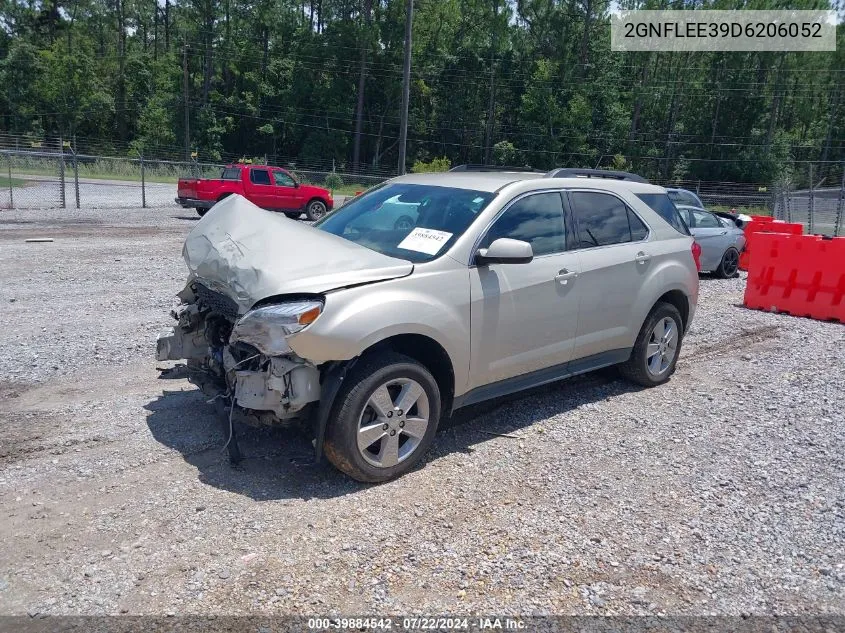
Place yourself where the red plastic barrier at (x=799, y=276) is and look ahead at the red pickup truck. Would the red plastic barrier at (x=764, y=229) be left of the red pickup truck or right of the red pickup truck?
right

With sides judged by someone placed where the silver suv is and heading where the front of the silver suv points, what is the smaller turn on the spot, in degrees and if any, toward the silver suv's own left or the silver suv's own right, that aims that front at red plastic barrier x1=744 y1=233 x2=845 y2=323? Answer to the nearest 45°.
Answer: approximately 180°

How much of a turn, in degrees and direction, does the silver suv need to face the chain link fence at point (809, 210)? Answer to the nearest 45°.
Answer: approximately 180°

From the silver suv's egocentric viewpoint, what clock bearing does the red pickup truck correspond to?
The red pickup truck is roughly at 4 o'clock from the silver suv.

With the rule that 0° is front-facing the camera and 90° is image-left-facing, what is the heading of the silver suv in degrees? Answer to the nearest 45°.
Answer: approximately 45°

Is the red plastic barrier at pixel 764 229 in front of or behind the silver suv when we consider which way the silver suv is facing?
behind

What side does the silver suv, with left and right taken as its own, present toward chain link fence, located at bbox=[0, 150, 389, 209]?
right
